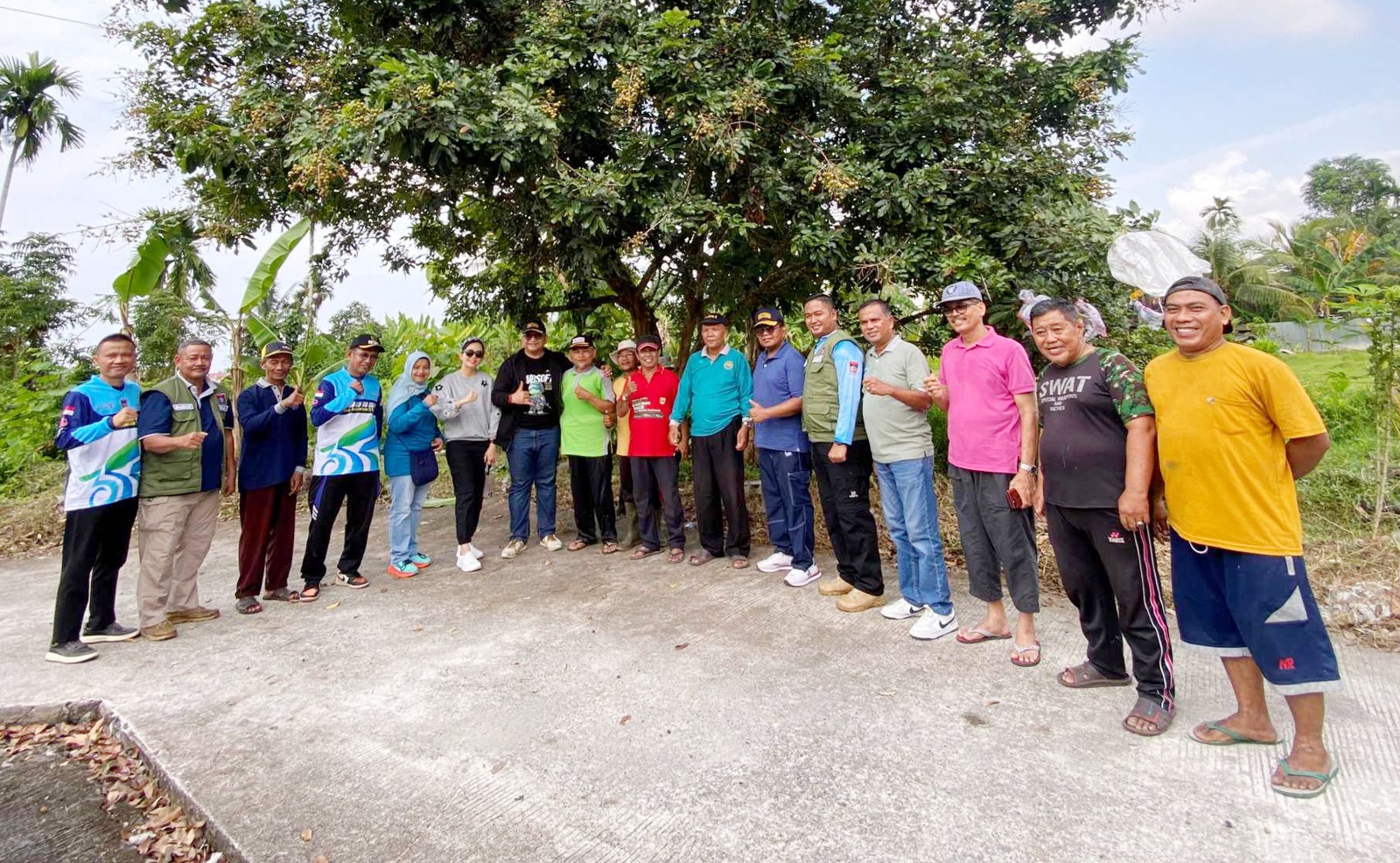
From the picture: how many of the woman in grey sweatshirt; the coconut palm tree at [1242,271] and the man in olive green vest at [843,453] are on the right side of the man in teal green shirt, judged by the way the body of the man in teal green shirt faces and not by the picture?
1

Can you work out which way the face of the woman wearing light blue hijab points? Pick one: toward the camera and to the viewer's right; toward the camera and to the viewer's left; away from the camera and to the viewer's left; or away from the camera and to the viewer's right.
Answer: toward the camera and to the viewer's right

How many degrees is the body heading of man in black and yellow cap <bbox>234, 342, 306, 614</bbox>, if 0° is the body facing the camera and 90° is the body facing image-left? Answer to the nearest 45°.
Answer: approximately 315°

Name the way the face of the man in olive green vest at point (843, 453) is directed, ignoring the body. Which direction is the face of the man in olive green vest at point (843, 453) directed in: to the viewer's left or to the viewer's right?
to the viewer's left

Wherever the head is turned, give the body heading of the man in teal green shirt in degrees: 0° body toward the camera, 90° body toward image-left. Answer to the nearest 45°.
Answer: approximately 0°

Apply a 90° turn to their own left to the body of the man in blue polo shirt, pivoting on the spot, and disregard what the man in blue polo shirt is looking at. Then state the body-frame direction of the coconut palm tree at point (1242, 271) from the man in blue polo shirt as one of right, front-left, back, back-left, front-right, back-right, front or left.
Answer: left

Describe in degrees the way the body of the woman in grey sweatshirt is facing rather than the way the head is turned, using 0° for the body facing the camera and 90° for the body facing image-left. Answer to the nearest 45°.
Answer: approximately 0°
